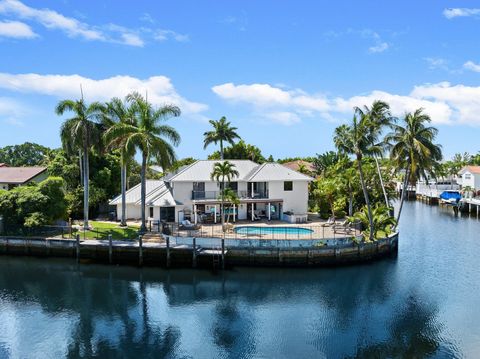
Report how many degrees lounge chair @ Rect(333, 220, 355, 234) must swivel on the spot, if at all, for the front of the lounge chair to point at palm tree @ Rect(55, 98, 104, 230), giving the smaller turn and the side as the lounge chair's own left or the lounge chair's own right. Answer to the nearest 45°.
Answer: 0° — it already faces it

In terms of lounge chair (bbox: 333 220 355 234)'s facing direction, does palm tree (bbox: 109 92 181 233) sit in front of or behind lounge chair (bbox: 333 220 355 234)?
in front

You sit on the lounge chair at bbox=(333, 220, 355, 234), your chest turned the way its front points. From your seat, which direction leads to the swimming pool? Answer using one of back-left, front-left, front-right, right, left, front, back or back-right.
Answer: front

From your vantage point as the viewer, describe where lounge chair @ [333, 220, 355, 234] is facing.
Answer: facing to the left of the viewer
